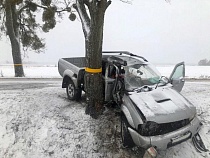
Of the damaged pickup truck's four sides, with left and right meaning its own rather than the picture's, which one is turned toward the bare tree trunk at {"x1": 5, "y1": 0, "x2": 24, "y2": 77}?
back

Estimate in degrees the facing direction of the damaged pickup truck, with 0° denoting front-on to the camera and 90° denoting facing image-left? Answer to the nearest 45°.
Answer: approximately 315°
